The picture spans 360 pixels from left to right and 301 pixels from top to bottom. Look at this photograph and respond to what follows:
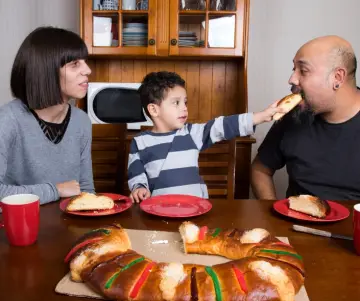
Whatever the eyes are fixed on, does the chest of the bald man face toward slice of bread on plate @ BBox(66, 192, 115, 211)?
yes

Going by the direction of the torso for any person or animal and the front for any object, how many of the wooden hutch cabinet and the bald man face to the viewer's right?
0

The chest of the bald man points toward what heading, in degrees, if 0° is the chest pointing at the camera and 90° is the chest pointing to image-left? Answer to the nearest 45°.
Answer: approximately 45°

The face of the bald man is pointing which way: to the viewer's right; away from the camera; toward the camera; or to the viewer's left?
to the viewer's left

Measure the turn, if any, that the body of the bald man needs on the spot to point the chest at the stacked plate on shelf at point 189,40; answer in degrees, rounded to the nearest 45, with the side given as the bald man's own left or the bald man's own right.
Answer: approximately 90° to the bald man's own right

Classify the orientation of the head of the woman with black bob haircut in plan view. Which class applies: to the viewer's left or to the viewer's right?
to the viewer's right

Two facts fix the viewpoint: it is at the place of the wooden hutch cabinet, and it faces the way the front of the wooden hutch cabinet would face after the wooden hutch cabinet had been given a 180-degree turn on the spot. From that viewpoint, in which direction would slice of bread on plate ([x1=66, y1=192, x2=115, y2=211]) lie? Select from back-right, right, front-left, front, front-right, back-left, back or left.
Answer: back

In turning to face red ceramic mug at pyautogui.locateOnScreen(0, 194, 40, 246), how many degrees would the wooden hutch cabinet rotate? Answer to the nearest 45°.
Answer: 0° — it already faces it

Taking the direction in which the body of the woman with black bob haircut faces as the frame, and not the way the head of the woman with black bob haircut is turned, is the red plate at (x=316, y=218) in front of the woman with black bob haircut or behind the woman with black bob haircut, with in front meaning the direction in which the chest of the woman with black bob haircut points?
in front

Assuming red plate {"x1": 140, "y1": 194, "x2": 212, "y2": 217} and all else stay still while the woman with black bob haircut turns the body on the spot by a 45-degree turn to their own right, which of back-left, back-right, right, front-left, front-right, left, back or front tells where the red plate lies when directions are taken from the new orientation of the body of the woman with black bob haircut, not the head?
front-left

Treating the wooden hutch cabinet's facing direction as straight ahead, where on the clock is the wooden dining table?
The wooden dining table is roughly at 12 o'clock from the wooden hutch cabinet.

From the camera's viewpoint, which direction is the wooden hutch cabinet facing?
toward the camera

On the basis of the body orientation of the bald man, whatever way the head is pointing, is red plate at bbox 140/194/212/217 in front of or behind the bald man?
in front
